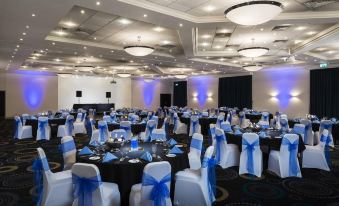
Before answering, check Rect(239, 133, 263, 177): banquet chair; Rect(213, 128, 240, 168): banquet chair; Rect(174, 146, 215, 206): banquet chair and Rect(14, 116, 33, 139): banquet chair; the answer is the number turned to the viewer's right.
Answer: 2

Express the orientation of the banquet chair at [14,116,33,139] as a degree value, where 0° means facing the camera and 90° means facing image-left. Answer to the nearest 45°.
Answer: approximately 270°

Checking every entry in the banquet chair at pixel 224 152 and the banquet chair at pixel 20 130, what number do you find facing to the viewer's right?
2

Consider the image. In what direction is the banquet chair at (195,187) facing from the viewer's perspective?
to the viewer's left

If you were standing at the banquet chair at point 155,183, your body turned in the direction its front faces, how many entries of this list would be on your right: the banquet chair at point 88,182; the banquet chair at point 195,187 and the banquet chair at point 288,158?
2

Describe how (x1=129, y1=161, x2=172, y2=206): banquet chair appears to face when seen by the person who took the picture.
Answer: facing away from the viewer and to the left of the viewer

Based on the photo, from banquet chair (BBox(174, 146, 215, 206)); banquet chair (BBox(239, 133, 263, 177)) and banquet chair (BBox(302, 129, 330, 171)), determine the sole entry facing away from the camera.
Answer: banquet chair (BBox(239, 133, 263, 177))

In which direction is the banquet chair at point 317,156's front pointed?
to the viewer's left

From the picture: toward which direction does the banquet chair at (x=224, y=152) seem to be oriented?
to the viewer's right

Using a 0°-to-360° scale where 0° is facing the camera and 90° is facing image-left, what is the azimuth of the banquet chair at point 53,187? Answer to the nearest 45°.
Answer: approximately 270°
